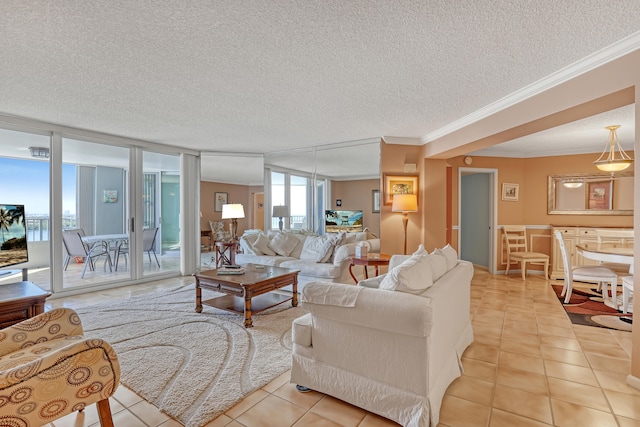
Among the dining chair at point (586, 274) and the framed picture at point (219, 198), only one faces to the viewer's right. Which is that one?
the dining chair

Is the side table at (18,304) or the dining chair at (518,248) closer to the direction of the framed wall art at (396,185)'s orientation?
the side table

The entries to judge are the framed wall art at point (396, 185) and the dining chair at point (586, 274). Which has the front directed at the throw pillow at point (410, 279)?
the framed wall art

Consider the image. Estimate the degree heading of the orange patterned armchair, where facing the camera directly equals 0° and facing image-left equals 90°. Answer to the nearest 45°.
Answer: approximately 225°

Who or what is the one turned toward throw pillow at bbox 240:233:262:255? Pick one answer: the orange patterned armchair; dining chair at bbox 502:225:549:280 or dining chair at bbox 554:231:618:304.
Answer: the orange patterned armchair

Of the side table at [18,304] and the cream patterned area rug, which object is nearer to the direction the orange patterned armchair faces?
the cream patterned area rug

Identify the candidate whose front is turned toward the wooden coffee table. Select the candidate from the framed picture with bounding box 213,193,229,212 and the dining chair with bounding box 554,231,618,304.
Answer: the framed picture

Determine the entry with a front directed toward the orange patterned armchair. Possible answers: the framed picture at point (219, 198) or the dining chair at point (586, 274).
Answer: the framed picture

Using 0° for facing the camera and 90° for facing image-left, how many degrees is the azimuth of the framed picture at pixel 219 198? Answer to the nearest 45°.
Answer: approximately 0°

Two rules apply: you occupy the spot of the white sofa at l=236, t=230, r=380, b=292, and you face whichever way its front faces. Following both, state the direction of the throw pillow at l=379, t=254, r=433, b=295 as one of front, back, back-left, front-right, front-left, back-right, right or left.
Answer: front-left

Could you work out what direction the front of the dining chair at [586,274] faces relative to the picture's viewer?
facing to the right of the viewer

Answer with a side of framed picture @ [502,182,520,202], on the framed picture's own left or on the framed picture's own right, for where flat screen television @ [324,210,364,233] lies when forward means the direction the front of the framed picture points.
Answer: on the framed picture's own right

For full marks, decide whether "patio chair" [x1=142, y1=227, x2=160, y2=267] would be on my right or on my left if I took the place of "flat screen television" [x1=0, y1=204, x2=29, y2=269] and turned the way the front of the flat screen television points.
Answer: on my left

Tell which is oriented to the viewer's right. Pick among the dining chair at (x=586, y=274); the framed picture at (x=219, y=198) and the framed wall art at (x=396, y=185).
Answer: the dining chair
